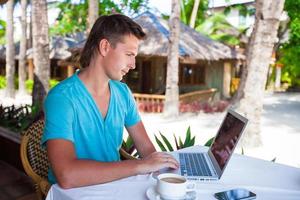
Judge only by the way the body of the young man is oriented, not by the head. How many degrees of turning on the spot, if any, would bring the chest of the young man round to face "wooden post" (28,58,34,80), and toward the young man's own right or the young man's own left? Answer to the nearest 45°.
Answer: approximately 135° to the young man's own left

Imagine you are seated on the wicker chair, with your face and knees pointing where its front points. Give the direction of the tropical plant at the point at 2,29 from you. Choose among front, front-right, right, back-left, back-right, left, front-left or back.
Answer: back-left

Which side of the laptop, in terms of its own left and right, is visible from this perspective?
left

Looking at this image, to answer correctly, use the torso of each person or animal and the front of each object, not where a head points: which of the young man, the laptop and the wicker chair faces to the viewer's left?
the laptop

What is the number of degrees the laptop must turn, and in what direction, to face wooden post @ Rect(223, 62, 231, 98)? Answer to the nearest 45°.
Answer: approximately 90° to its right

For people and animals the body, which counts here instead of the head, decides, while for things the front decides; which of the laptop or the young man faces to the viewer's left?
the laptop

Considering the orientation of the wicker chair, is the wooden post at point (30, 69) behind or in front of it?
behind

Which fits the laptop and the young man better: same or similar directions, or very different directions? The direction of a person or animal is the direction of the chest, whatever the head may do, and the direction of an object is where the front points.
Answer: very different directions
